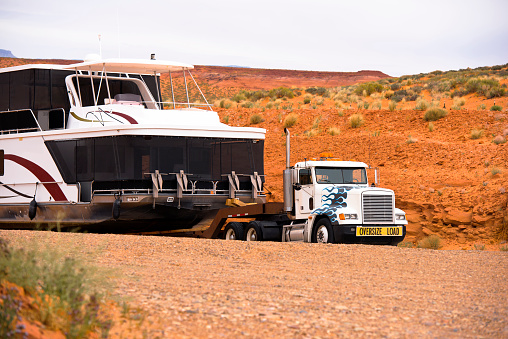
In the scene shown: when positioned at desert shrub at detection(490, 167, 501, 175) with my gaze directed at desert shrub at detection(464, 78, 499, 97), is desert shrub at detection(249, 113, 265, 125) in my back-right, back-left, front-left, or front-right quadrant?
front-left

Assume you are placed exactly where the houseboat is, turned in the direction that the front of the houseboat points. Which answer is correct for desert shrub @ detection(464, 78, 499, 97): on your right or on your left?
on your left

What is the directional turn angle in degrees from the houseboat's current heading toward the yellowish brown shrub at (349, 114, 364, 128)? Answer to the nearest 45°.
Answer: approximately 90° to its left

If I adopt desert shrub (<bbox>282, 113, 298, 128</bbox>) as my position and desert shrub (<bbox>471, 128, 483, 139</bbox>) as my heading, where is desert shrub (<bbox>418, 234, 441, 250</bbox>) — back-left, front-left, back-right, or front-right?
front-right

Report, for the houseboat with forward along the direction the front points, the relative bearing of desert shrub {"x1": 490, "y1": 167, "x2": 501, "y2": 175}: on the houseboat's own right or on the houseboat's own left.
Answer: on the houseboat's own left

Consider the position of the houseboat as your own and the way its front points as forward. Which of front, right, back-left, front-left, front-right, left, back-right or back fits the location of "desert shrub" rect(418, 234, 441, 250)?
front-left

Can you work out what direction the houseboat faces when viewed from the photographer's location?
facing the viewer and to the right of the viewer

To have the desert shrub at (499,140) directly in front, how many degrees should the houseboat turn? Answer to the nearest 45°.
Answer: approximately 90° to its left

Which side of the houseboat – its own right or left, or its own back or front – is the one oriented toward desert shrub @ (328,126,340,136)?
left

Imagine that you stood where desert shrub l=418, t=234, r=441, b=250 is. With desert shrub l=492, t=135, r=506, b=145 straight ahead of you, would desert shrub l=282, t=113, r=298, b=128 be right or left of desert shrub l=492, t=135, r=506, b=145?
left

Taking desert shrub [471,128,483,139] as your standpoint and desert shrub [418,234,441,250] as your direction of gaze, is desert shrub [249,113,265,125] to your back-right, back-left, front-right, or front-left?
back-right

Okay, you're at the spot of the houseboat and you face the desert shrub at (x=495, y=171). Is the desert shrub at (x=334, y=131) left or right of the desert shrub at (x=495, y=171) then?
left

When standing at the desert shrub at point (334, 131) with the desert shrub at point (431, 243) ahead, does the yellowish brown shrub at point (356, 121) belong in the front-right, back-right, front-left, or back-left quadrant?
back-left

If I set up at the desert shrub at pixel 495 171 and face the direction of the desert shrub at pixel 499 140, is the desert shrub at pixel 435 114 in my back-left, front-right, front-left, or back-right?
front-left

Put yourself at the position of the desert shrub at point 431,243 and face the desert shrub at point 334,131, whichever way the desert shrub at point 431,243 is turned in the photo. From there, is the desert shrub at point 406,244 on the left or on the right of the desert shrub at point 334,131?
left

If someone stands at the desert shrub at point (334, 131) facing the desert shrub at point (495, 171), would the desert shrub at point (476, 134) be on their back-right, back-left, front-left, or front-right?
front-left

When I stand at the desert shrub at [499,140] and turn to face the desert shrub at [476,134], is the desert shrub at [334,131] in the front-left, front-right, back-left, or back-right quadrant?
front-left
